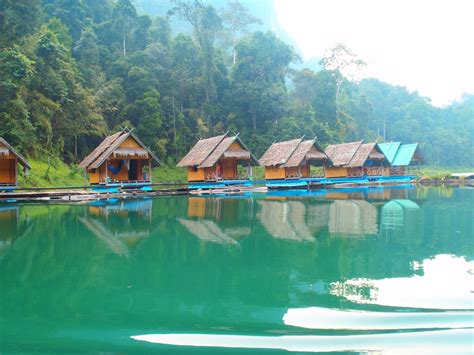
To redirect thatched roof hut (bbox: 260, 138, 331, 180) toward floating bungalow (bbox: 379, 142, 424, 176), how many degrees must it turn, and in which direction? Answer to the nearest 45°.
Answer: approximately 90° to its left

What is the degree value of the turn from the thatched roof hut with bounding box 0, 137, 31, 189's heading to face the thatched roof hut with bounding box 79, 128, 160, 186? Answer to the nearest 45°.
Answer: approximately 90° to its left

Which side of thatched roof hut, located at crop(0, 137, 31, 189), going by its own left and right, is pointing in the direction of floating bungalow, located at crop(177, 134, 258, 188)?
left

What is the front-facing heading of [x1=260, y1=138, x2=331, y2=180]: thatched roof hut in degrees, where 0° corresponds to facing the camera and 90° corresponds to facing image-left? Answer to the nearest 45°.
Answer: approximately 315°

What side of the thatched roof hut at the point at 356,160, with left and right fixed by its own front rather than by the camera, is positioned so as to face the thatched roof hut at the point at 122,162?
right

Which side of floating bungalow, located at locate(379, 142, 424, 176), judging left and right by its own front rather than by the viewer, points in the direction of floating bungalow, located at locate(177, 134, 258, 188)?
right

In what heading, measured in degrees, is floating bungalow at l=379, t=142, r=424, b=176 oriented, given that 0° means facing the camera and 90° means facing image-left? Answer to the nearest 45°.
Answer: approximately 315°

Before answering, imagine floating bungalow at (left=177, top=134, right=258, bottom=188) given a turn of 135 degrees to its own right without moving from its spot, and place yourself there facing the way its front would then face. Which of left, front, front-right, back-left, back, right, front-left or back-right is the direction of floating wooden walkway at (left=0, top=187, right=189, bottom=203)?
front-left
